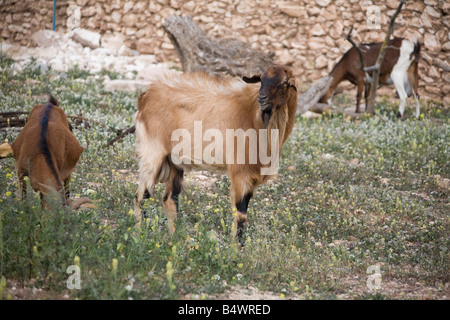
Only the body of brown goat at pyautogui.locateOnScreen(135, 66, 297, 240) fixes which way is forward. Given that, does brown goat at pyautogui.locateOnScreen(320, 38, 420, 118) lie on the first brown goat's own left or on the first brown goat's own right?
on the first brown goat's own left

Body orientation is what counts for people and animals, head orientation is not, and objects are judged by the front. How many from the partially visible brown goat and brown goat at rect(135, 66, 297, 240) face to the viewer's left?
0

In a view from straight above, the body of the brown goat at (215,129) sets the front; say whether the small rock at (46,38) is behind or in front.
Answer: behind

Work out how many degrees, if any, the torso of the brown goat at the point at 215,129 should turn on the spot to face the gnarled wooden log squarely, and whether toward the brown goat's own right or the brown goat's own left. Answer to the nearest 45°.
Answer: approximately 135° to the brown goat's own left

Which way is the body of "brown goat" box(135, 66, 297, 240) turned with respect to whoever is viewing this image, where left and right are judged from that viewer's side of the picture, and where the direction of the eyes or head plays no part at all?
facing the viewer and to the right of the viewer

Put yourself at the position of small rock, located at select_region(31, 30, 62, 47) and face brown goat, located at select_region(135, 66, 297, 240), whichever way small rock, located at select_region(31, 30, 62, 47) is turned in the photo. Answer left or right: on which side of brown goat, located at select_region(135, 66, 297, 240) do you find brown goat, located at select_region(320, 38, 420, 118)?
left

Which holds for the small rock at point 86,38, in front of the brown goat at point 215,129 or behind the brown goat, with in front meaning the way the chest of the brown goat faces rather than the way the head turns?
behind
